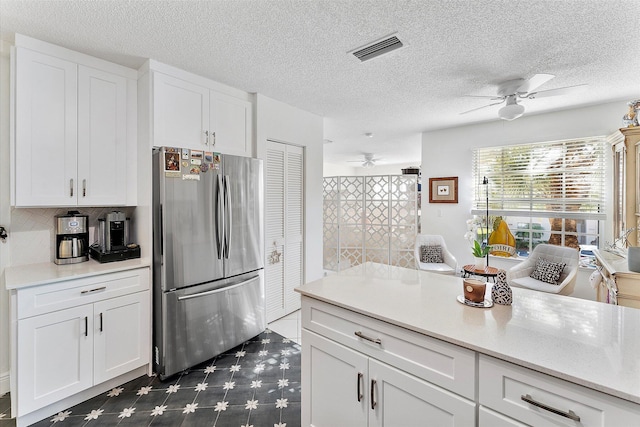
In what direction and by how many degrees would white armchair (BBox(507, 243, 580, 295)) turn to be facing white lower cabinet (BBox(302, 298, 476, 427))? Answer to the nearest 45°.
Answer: approximately 45° to its left

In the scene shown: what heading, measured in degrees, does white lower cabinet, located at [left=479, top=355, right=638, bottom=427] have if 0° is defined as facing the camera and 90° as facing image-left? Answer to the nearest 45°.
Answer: approximately 45°

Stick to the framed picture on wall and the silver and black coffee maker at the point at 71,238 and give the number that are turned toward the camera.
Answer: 2

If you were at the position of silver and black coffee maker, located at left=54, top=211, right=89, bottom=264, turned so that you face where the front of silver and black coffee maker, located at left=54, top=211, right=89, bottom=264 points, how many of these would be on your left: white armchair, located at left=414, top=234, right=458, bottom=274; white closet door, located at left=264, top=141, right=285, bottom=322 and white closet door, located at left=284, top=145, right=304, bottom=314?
3

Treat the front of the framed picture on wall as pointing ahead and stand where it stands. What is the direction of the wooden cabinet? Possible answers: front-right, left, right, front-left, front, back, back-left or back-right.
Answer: front-left

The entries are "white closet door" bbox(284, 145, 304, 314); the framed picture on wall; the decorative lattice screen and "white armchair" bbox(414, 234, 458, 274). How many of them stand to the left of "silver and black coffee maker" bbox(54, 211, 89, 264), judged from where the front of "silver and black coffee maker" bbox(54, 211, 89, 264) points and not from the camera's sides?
4

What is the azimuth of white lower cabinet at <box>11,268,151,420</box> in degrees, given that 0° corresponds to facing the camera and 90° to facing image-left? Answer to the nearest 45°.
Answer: approximately 315°

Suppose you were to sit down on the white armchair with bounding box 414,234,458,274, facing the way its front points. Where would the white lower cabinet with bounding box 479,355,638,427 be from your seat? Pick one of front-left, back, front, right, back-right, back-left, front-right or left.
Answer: front-right

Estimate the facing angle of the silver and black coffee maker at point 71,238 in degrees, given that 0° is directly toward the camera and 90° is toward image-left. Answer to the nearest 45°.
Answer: approximately 0°

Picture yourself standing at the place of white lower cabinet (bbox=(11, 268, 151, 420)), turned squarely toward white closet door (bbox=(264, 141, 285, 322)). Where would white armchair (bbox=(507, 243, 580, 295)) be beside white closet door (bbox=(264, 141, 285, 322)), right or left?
right

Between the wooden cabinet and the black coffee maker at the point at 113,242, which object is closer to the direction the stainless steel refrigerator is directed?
the wooden cabinet
